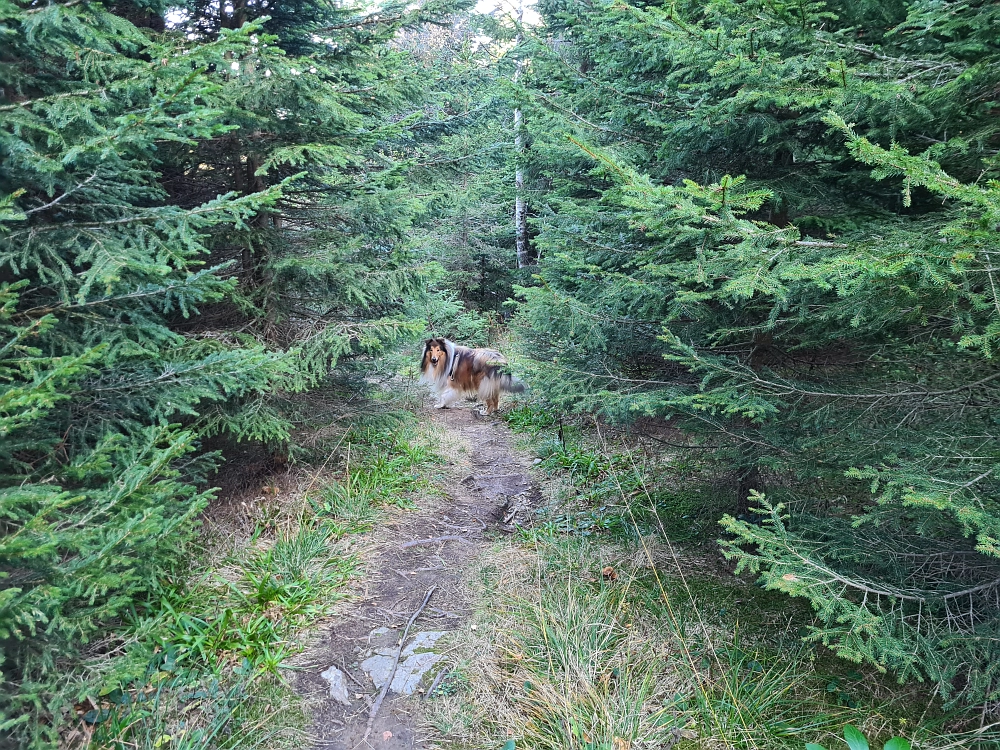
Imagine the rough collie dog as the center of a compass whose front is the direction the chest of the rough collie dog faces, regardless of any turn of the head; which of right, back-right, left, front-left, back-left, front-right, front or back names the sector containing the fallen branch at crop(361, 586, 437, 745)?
left

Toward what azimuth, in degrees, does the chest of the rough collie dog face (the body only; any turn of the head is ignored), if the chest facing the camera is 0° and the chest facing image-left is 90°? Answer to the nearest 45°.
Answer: approximately 90°

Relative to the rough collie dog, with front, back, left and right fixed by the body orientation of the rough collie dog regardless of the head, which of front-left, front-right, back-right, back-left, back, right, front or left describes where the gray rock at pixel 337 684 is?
left

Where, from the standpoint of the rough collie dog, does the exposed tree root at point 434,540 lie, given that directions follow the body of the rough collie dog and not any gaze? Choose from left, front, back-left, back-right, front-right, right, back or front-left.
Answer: left

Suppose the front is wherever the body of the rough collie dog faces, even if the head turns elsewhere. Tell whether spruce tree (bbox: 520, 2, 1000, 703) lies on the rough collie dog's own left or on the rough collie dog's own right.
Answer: on the rough collie dog's own left

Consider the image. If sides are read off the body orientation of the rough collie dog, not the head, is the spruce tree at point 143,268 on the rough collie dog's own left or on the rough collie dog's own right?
on the rough collie dog's own left

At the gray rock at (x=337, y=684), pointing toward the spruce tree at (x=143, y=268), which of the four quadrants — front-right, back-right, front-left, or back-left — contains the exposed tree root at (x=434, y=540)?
front-right

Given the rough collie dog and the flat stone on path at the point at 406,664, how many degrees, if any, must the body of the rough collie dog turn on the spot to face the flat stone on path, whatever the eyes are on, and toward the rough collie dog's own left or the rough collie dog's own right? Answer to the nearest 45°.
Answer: approximately 90° to the rough collie dog's own left
